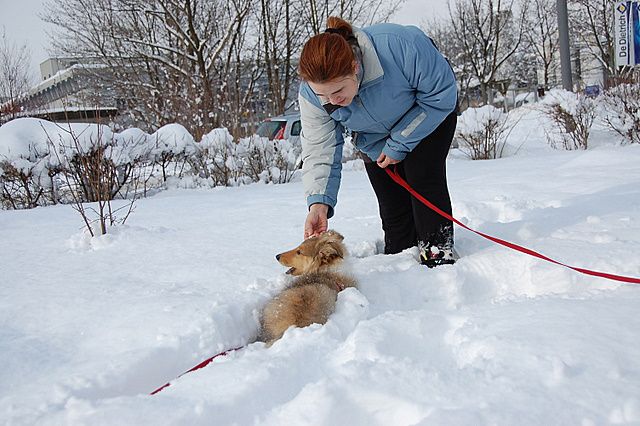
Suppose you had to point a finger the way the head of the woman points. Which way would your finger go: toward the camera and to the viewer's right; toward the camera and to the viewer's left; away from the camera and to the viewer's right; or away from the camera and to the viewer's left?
toward the camera and to the viewer's left

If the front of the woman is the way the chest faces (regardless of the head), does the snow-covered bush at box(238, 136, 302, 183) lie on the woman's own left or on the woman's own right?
on the woman's own right

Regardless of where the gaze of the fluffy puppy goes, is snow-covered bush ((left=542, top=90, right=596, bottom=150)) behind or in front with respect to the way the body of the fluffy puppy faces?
in front

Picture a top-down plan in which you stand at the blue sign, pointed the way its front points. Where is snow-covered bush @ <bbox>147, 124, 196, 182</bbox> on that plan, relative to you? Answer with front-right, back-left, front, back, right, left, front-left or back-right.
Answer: front-right

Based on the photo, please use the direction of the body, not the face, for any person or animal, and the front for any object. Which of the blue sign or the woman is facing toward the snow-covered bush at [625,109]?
the blue sign

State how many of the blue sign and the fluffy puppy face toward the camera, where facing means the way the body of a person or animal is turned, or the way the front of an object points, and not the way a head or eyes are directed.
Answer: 1

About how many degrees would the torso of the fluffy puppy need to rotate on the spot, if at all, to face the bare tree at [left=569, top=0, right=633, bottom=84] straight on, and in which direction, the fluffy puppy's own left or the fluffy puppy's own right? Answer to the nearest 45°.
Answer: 0° — it already faces it

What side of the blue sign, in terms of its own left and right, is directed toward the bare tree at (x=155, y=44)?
right

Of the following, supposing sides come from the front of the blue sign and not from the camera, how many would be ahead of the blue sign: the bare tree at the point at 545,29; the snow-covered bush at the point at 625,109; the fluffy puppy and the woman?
3

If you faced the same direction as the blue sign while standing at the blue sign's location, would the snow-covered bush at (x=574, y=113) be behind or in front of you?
in front

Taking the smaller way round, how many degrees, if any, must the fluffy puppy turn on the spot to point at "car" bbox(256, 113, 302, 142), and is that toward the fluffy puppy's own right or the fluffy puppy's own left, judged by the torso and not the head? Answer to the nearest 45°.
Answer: approximately 45° to the fluffy puppy's own left

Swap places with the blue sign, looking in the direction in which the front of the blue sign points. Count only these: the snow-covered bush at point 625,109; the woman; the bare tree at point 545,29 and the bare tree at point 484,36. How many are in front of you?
2

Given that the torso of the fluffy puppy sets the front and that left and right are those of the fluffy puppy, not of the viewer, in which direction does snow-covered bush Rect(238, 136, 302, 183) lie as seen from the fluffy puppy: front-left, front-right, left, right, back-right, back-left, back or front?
front-left

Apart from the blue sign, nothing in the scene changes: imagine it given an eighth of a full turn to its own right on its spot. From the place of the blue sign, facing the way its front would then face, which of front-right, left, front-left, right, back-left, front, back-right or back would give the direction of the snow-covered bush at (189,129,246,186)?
front
